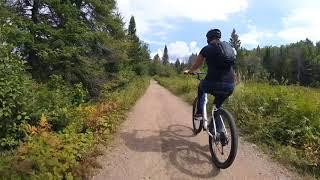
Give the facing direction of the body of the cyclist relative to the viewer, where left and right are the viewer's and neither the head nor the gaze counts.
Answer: facing away from the viewer and to the left of the viewer

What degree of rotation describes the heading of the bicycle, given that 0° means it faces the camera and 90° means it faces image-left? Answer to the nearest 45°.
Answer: approximately 135°
